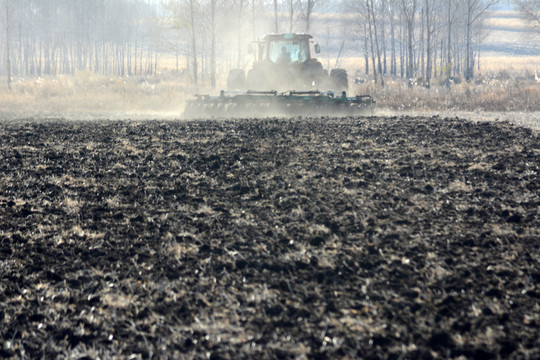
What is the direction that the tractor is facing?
away from the camera

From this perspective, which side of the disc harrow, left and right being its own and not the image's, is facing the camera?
back

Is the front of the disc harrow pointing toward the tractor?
yes

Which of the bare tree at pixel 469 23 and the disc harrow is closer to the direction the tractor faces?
the bare tree

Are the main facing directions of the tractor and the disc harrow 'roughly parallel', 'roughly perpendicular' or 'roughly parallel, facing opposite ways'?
roughly parallel

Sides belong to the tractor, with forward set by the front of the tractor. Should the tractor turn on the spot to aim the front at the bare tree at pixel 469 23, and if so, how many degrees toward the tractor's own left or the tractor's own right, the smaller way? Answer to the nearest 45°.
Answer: approximately 45° to the tractor's own right

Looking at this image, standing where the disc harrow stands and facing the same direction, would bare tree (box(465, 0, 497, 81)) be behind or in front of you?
in front

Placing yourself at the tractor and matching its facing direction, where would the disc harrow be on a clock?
The disc harrow is roughly at 6 o'clock from the tractor.

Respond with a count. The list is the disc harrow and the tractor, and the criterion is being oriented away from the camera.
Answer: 2
